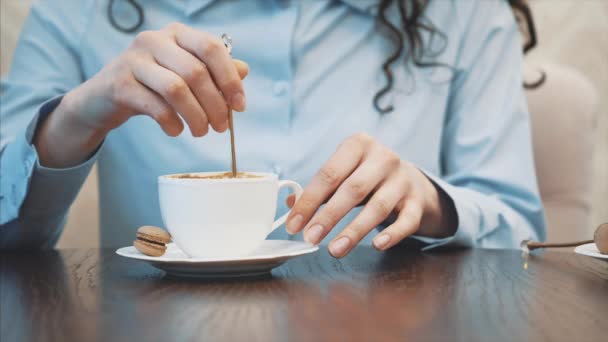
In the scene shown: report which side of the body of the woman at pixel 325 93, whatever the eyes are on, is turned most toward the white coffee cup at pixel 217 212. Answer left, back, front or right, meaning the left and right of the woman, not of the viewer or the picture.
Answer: front

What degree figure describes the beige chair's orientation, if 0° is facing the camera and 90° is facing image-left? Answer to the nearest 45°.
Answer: approximately 0°

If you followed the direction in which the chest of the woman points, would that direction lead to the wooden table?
yes

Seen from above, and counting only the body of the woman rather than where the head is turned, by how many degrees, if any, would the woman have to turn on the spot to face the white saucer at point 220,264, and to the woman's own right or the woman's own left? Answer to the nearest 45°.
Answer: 0° — they already face it

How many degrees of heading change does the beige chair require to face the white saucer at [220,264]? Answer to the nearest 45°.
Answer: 0° — it already faces it

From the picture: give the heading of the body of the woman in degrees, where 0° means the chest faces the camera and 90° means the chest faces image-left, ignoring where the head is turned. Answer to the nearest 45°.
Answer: approximately 0°
